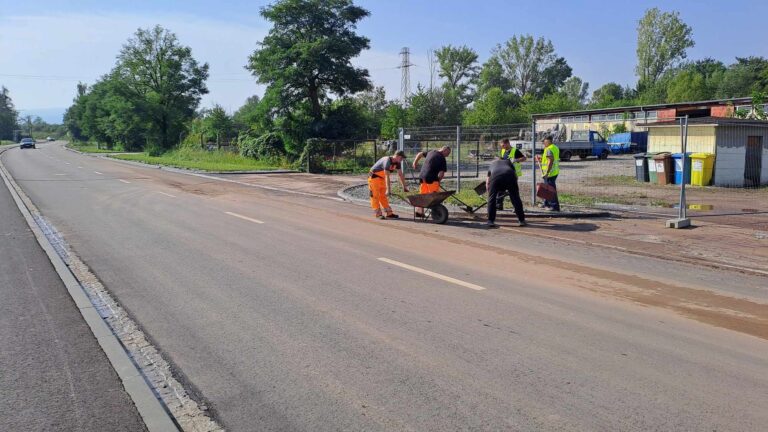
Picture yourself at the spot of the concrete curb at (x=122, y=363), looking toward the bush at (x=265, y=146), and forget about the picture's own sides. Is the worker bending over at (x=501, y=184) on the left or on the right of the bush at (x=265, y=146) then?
right

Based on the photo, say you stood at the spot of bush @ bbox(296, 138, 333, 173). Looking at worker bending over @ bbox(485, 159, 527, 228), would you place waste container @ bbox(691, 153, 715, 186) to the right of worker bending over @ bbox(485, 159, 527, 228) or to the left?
left

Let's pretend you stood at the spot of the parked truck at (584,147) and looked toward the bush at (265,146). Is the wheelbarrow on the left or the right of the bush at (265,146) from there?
left

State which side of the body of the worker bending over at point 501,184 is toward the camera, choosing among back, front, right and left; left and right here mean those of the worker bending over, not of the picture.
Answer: back

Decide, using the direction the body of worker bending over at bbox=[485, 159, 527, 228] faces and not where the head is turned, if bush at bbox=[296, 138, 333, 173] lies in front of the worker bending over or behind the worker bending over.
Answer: in front

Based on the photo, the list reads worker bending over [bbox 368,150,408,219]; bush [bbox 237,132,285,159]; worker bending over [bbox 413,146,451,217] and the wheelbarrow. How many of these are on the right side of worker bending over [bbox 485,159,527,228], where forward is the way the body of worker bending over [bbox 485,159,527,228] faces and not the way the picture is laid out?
0

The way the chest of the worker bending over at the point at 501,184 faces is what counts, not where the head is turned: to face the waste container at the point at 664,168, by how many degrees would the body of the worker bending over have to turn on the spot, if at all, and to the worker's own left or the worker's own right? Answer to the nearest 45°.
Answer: approximately 45° to the worker's own right

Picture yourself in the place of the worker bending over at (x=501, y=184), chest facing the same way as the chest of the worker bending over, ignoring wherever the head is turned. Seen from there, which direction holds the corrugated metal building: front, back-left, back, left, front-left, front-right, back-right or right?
front-right

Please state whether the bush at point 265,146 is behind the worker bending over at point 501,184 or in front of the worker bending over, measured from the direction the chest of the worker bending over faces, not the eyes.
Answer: in front

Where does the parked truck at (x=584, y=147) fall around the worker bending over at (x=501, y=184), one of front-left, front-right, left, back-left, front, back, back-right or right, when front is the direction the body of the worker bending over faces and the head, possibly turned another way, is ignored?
front
